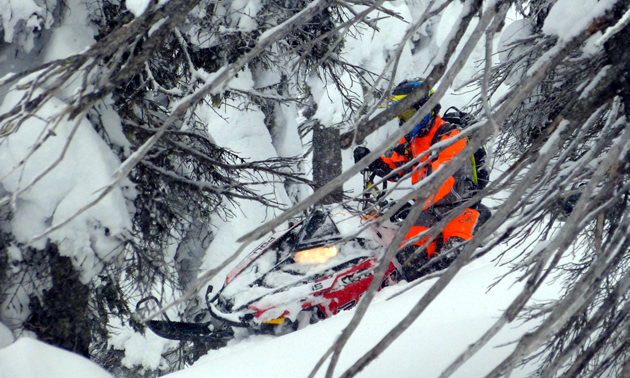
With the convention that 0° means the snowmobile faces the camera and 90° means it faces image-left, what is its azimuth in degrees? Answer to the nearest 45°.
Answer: approximately 45°

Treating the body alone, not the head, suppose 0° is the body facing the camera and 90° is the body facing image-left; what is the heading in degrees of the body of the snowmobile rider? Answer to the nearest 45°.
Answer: approximately 45°
